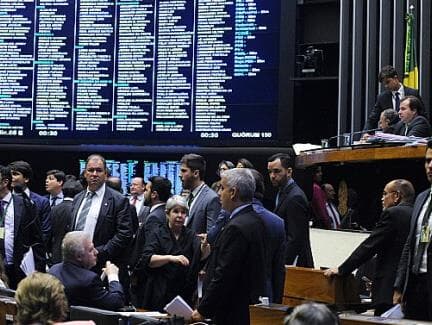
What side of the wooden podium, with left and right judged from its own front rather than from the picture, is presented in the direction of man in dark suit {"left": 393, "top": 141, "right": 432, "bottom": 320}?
left

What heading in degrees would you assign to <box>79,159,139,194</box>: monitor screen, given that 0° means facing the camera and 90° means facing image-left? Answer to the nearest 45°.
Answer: approximately 0°

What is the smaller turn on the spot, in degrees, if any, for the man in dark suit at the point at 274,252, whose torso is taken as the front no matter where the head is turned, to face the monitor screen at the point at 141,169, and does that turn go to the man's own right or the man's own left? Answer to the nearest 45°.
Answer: approximately 45° to the man's own right
